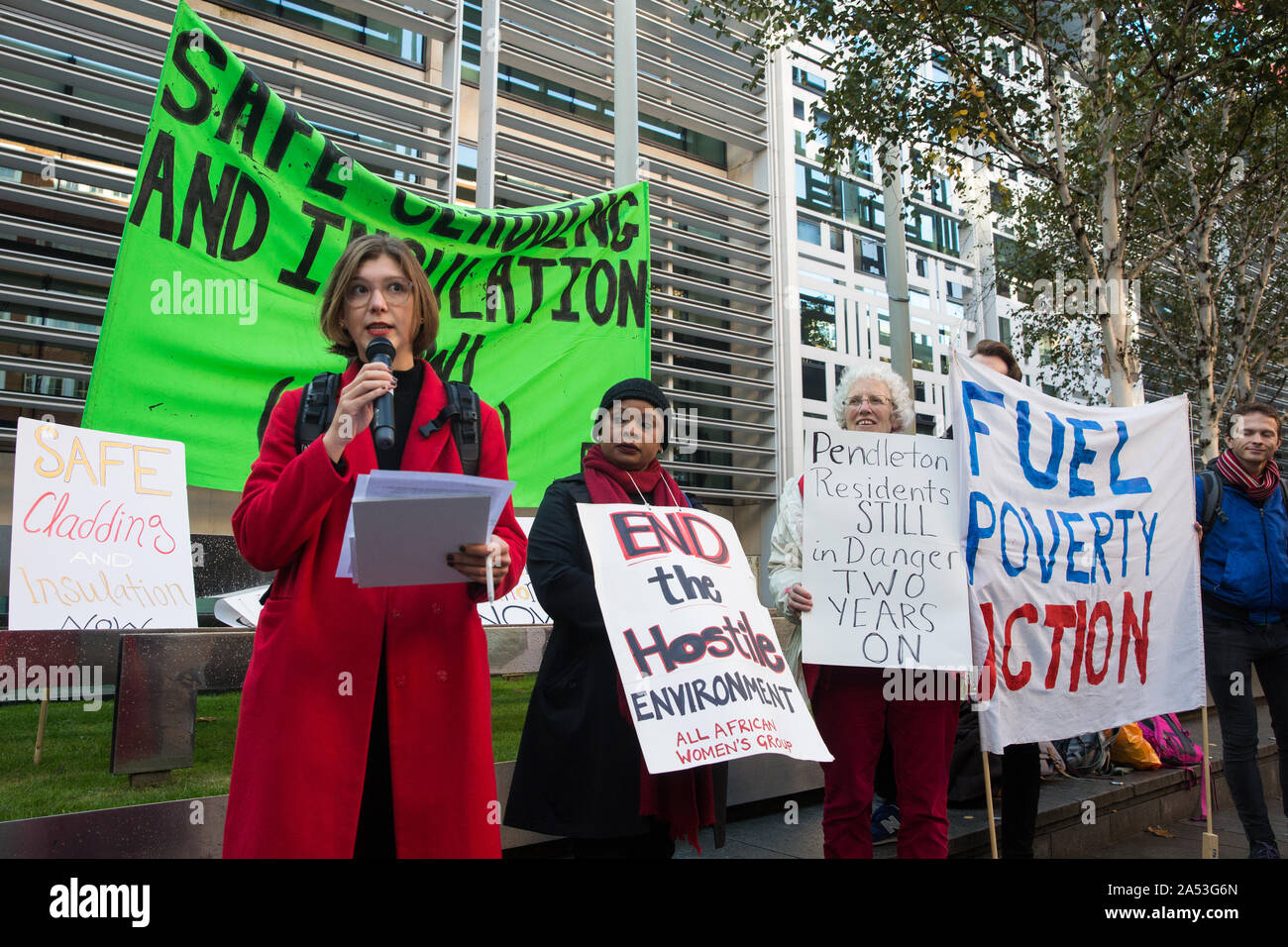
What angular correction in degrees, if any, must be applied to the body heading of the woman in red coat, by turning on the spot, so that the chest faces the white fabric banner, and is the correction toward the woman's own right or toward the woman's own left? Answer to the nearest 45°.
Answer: approximately 135° to the woman's own left

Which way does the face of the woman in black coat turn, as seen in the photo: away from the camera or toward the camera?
toward the camera

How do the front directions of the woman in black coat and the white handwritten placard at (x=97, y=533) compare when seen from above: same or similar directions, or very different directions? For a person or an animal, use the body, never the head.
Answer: same or similar directions

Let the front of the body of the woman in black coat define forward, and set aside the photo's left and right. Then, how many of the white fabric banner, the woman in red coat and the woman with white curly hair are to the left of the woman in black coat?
2

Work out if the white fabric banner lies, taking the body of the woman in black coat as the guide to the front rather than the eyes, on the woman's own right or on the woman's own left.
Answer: on the woman's own left

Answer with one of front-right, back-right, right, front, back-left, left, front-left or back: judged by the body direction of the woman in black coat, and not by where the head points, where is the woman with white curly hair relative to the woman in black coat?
left

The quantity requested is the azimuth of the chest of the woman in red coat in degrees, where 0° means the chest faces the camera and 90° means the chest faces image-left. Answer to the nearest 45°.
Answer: approximately 0°

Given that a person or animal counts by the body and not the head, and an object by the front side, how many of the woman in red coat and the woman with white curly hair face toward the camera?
2

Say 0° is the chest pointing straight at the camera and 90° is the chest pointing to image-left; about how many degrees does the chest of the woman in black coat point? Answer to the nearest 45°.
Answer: approximately 315°

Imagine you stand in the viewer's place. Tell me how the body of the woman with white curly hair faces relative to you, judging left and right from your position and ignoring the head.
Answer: facing the viewer

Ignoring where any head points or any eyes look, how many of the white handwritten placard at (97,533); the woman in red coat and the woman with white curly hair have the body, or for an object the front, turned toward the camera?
3

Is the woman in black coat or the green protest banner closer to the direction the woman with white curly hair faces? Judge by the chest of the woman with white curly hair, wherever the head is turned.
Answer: the woman in black coat

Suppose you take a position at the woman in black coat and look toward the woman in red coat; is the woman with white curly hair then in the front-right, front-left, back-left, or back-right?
back-left
